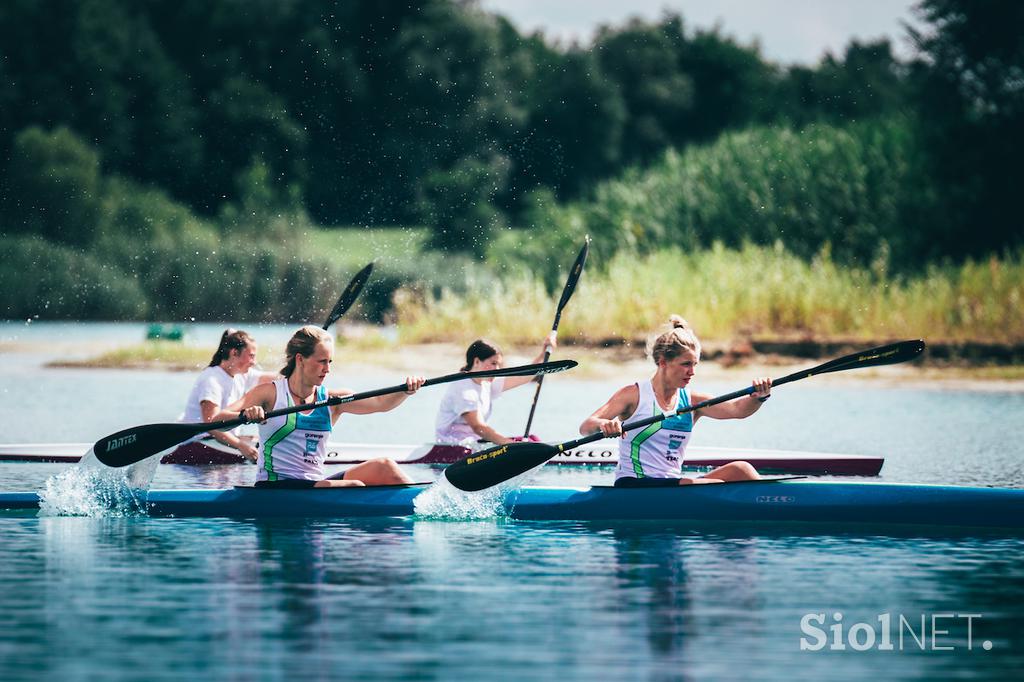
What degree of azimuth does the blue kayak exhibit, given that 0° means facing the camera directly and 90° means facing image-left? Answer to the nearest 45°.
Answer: approximately 270°

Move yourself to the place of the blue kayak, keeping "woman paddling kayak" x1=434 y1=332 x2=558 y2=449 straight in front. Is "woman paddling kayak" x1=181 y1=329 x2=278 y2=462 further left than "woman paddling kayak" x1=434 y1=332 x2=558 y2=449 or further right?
left

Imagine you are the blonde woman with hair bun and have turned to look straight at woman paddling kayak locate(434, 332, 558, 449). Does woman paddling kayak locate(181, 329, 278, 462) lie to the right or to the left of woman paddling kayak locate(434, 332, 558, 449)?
left

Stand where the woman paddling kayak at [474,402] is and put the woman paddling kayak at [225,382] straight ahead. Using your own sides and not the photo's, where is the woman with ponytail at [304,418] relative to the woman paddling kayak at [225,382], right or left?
left

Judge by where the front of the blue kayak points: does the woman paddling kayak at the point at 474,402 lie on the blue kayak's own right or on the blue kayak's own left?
on the blue kayak's own left

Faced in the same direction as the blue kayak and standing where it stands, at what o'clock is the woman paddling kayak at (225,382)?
The woman paddling kayak is roughly at 7 o'clock from the blue kayak.
